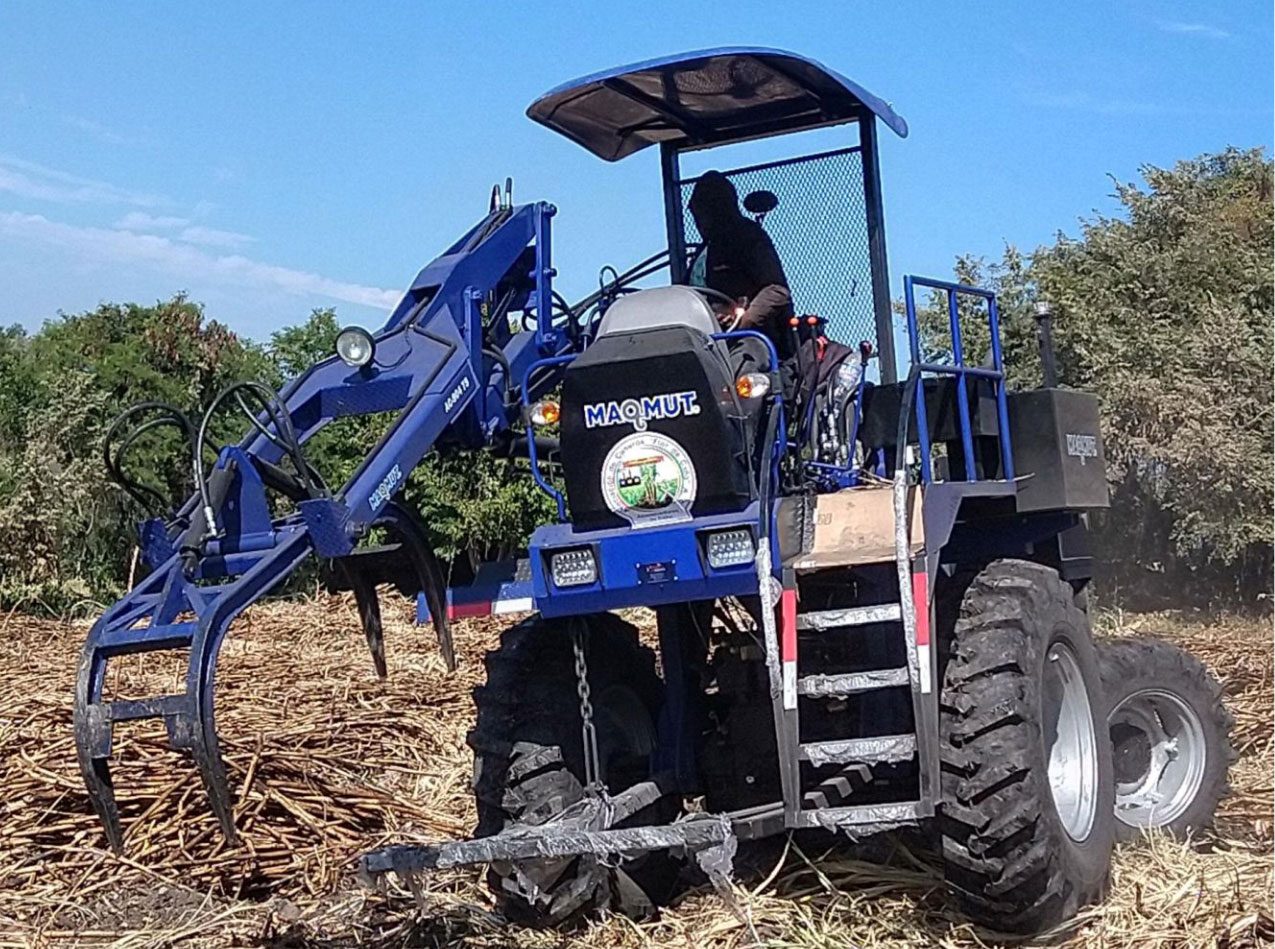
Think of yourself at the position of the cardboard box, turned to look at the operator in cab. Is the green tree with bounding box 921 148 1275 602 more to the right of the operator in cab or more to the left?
right

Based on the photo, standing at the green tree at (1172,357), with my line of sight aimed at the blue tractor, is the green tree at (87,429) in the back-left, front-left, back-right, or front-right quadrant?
front-right

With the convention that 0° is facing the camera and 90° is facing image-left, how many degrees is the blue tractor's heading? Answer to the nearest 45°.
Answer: approximately 45°

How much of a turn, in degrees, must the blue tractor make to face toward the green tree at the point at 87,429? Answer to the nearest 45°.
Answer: approximately 90° to its right

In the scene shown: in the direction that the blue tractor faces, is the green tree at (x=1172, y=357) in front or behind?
behind

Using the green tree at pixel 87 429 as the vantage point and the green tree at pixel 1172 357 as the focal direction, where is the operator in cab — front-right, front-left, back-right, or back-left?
front-right
